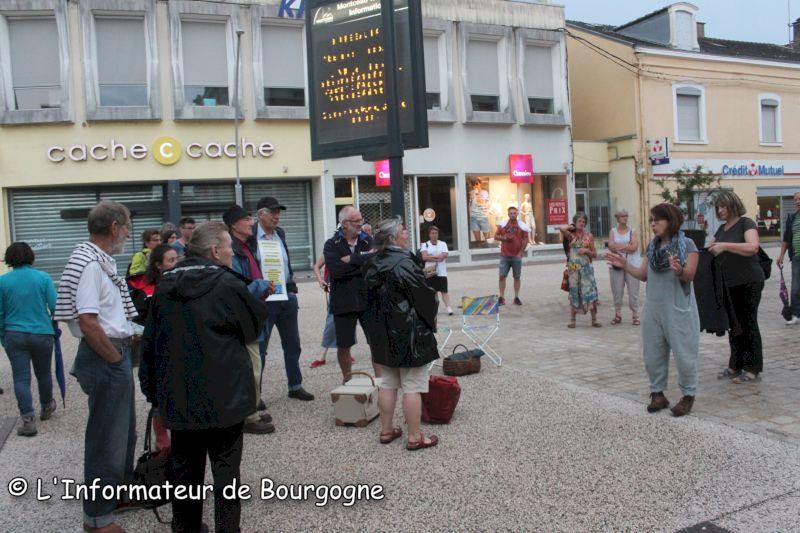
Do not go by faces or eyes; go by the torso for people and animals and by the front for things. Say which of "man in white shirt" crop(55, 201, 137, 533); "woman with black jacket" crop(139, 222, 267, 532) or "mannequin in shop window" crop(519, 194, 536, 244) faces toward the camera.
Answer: the mannequin in shop window

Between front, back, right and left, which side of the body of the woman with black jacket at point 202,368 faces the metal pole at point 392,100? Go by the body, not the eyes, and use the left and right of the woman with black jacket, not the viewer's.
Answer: front

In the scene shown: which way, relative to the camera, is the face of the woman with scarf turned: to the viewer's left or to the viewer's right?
to the viewer's left

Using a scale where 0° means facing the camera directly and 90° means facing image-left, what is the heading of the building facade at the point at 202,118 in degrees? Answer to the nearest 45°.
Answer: approximately 0°

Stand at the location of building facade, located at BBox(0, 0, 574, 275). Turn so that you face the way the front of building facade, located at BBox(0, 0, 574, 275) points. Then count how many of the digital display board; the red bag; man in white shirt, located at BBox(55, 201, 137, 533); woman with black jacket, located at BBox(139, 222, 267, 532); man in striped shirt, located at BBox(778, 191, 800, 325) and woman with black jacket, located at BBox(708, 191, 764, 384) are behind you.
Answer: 0

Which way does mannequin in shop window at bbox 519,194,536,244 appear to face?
toward the camera

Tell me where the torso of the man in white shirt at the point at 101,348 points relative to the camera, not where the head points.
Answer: to the viewer's right

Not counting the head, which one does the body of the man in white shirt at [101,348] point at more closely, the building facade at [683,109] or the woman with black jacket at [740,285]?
the woman with black jacket

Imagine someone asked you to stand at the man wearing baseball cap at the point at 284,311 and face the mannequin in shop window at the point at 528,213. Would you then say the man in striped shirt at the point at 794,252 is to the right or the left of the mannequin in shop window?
right

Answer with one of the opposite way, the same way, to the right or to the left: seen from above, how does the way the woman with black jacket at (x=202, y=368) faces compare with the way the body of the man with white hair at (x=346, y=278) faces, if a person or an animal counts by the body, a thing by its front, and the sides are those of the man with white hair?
to the left

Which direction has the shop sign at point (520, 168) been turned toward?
toward the camera

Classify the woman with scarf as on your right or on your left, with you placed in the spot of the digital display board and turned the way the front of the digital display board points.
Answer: on your left

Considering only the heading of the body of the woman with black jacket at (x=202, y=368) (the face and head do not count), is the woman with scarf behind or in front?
in front

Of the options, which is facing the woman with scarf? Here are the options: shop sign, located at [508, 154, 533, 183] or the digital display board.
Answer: the shop sign

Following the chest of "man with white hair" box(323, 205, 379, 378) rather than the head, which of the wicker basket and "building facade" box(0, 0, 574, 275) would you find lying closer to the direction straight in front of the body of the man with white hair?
the wicker basket

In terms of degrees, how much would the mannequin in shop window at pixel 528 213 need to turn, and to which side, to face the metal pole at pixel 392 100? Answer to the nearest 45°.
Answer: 0° — it already faces it
